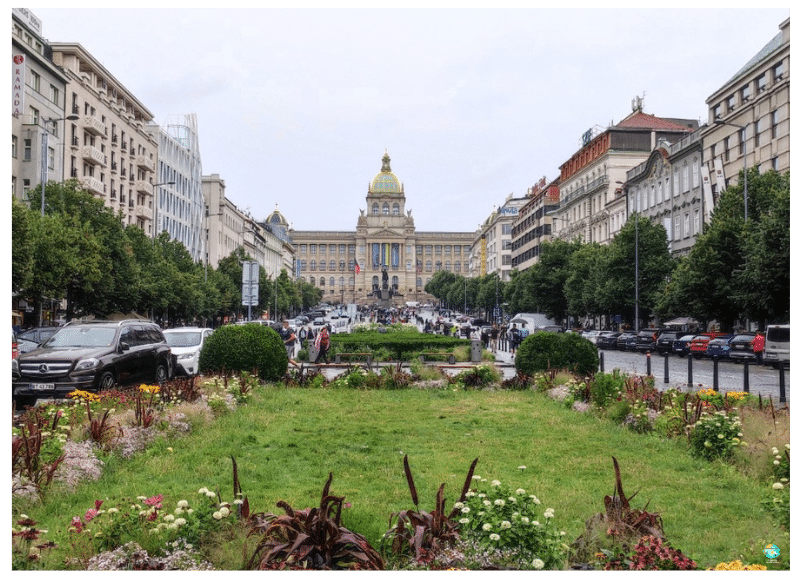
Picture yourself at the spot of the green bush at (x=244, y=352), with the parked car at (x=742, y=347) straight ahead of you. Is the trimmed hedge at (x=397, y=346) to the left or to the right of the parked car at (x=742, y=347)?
left

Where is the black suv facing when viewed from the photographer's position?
facing the viewer and to the left of the viewer

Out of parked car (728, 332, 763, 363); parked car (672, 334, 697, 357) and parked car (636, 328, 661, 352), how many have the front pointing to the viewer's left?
0
